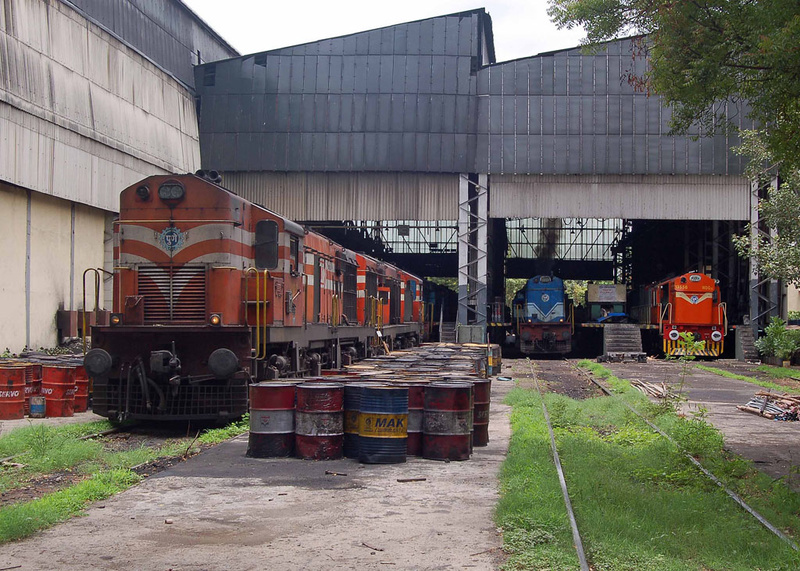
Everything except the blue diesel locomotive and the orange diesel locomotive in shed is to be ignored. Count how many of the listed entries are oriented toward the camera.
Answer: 2

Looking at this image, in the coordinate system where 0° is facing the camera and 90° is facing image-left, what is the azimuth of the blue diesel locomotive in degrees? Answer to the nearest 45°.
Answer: approximately 0°

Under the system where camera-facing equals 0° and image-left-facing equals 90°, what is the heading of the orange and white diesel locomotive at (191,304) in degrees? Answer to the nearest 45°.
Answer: approximately 45°

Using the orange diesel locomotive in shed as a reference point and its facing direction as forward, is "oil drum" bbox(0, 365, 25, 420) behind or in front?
in front

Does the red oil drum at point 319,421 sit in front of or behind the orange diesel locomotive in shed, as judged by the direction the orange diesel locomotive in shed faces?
in front

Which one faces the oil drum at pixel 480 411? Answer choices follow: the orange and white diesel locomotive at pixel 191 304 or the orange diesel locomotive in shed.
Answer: the orange diesel locomotive in shed
